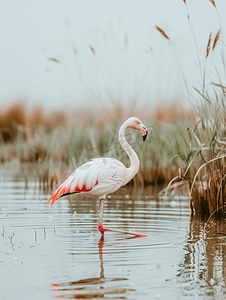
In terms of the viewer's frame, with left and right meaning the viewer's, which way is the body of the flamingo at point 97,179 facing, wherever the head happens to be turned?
facing to the right of the viewer
